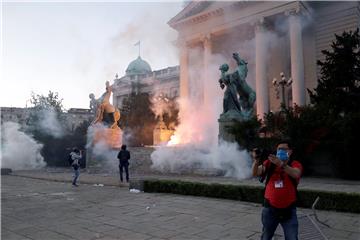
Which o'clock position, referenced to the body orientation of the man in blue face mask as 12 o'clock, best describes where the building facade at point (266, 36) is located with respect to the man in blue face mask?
The building facade is roughly at 6 o'clock from the man in blue face mask.

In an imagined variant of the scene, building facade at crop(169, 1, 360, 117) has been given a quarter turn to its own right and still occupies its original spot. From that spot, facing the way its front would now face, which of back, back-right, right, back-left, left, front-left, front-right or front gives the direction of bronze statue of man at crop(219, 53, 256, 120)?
back-left

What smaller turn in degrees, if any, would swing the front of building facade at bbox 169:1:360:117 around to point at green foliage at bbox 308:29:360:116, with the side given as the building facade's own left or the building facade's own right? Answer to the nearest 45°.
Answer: approximately 45° to the building facade's own left

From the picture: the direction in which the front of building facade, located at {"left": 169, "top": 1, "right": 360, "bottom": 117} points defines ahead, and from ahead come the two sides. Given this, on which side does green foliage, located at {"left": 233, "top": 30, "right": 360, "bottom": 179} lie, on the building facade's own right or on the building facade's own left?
on the building facade's own left

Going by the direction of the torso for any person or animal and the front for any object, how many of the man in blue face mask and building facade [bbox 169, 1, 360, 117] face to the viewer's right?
0

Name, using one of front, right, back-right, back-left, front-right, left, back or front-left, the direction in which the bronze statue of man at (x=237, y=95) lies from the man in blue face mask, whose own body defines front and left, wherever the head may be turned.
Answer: back

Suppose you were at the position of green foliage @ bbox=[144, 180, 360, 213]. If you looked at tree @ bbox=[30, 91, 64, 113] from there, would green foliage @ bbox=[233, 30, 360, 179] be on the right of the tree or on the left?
right

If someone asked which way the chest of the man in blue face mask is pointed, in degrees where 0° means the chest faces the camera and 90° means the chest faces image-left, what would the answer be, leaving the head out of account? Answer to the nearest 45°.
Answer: approximately 0°

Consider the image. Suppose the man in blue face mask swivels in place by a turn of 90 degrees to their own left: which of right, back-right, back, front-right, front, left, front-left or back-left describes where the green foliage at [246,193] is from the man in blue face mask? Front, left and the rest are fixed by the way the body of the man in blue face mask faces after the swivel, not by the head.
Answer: left

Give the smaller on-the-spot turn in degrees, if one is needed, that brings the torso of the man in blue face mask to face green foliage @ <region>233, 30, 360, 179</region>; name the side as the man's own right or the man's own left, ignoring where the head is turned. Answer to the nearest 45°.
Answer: approximately 180°
